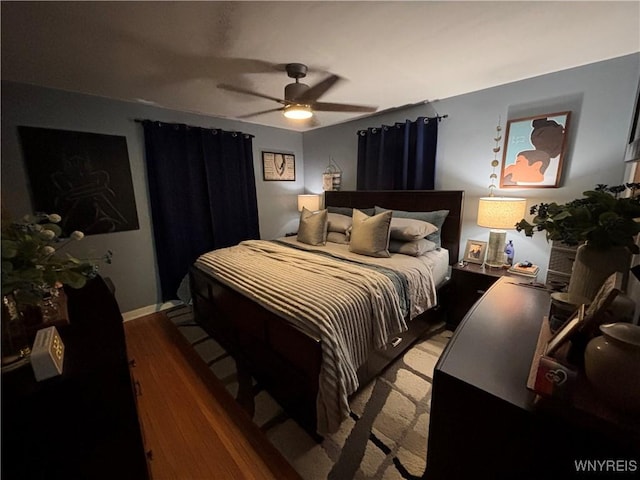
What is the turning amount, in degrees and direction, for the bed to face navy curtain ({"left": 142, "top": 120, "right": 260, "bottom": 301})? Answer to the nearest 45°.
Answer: approximately 90° to its right

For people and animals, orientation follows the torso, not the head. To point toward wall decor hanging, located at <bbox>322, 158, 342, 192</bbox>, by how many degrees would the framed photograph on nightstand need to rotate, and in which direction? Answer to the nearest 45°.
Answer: approximately 45° to its right

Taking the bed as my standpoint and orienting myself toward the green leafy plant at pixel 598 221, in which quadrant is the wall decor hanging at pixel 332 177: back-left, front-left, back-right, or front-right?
back-left

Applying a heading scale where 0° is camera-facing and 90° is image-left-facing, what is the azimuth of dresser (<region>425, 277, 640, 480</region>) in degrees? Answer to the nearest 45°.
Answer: approximately 135°

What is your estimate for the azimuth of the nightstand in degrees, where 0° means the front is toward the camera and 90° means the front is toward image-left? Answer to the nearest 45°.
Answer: approximately 45°
